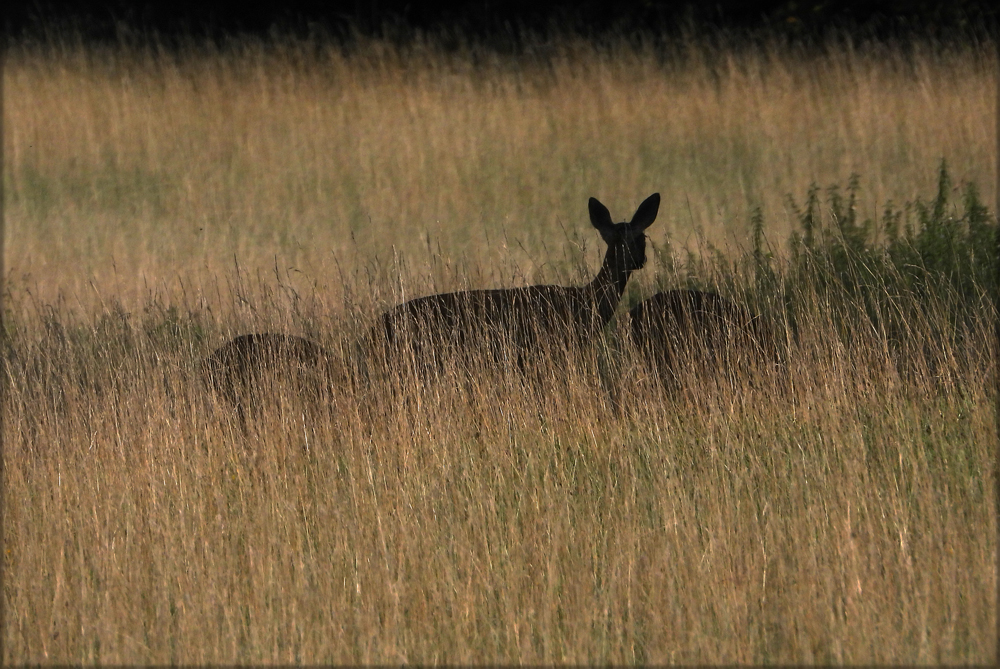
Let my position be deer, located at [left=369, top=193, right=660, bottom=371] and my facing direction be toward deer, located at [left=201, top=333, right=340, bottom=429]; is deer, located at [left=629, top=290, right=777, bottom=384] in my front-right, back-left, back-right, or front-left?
back-left

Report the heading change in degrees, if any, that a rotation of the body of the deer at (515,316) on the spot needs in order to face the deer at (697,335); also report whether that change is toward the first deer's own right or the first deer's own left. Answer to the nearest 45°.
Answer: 0° — it already faces it

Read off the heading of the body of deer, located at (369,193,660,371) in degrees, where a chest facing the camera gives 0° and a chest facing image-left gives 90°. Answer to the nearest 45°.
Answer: approximately 270°

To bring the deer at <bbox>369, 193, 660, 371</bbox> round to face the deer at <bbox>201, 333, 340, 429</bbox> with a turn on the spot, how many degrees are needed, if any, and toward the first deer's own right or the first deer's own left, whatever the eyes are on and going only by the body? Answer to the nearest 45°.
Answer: approximately 180°
